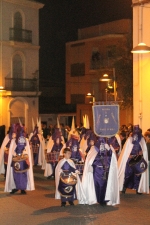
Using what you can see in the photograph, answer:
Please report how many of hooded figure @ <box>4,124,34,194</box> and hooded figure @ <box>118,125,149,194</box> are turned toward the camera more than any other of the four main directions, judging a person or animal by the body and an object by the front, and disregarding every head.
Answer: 2

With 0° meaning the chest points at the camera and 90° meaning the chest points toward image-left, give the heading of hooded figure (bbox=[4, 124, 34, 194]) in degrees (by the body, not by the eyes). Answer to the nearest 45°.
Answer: approximately 0°

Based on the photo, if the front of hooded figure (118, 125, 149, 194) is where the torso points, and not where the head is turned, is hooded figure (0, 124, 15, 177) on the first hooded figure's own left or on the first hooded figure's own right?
on the first hooded figure's own right

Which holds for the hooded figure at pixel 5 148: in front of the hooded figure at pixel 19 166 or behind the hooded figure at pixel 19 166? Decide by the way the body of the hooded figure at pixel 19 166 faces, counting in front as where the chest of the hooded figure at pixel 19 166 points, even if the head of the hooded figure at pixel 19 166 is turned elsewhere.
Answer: behind

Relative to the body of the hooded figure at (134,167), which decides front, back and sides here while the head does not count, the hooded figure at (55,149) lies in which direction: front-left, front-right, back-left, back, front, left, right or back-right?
back-right

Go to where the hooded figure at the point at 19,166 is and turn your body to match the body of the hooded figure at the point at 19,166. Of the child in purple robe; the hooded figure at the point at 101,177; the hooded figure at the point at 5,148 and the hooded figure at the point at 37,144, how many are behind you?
2

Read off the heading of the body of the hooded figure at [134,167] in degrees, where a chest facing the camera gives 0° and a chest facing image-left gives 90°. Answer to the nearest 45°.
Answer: approximately 0°

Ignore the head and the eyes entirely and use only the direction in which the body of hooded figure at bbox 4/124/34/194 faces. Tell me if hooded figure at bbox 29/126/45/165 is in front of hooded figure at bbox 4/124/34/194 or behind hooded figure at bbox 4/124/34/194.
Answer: behind
